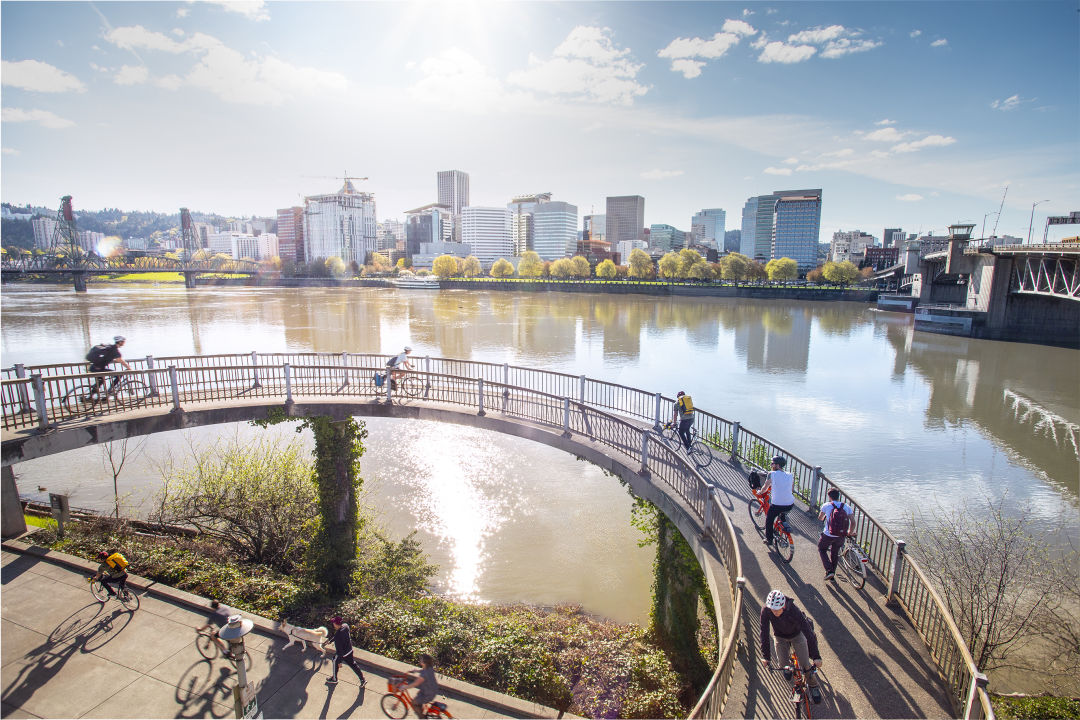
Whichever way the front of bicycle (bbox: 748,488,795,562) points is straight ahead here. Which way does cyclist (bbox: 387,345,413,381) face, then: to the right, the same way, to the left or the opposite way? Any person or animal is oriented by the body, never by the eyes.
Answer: to the right

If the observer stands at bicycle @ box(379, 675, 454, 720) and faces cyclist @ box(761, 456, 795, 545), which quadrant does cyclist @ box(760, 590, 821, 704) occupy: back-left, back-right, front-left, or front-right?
front-right

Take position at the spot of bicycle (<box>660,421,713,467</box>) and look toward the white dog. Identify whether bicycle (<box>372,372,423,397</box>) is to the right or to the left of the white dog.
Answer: right

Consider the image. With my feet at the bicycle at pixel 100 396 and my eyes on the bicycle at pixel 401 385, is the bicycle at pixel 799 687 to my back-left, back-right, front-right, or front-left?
front-right

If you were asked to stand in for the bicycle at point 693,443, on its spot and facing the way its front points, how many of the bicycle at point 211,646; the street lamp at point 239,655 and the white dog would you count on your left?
3

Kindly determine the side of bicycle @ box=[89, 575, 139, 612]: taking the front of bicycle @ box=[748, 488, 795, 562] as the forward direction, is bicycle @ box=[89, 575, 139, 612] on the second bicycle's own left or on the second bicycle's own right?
on the second bicycle's own left

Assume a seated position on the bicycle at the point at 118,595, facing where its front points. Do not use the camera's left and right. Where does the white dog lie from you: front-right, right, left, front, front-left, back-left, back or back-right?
back

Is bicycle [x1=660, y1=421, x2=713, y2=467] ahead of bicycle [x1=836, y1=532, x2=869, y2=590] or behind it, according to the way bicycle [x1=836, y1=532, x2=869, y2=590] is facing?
ahead

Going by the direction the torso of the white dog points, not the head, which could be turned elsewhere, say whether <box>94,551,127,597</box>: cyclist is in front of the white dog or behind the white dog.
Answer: in front
